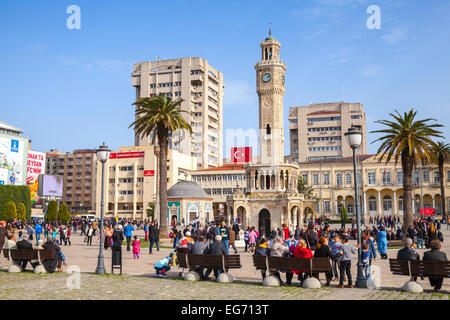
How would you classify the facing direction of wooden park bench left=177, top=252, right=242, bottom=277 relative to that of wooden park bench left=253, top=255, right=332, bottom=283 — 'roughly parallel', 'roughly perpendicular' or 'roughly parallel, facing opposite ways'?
roughly parallel

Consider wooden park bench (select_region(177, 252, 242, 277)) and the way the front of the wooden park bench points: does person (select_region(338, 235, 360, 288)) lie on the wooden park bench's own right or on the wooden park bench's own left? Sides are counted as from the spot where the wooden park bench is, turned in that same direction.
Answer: on the wooden park bench's own right

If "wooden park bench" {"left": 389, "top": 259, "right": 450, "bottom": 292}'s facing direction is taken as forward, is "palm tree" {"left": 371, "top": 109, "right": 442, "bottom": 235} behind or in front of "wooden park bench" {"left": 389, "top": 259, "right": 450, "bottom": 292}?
in front

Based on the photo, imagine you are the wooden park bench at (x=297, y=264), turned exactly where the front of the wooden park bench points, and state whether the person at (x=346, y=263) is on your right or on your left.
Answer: on your right

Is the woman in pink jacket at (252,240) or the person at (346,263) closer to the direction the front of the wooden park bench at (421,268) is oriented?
the woman in pink jacket

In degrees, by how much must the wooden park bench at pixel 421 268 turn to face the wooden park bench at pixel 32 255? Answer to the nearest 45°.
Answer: approximately 90° to its left

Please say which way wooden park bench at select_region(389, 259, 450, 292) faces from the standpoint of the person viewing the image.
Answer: facing away from the viewer

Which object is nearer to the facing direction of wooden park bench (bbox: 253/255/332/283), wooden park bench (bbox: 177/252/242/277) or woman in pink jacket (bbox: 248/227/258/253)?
the woman in pink jacket

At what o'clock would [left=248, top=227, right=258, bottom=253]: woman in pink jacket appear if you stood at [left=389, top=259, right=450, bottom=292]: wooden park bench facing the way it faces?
The woman in pink jacket is roughly at 11 o'clock from the wooden park bench.

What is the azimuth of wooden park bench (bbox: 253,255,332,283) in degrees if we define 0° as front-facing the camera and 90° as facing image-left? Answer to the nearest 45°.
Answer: approximately 180°

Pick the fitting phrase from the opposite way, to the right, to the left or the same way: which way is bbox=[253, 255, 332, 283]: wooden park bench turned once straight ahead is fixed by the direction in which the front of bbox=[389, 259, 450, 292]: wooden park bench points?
the same way

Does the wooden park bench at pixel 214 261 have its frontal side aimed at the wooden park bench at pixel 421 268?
no

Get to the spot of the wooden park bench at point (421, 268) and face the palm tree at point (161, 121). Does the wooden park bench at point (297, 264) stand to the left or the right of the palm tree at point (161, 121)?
left

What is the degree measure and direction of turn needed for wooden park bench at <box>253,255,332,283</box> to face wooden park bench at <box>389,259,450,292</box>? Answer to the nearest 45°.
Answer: approximately 90° to its right

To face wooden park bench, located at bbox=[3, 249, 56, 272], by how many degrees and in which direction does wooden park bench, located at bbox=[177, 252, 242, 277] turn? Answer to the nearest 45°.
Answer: approximately 90° to its left

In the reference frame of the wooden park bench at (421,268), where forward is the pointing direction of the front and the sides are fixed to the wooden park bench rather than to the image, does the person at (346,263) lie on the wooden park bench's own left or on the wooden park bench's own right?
on the wooden park bench's own left

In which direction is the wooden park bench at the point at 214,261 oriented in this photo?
away from the camera

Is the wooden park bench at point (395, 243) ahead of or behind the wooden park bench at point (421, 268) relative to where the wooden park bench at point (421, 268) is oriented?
ahead
